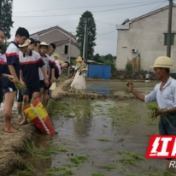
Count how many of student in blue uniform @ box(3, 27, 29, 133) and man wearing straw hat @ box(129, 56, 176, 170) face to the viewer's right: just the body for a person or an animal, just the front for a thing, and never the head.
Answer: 1

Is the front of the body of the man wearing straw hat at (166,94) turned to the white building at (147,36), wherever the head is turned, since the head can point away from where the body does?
no

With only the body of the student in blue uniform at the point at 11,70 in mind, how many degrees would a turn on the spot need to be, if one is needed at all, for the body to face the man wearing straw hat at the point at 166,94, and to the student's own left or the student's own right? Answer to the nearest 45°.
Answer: approximately 45° to the student's own right

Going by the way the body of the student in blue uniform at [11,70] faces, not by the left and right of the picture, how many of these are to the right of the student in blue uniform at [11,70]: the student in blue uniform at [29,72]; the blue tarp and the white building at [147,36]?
0

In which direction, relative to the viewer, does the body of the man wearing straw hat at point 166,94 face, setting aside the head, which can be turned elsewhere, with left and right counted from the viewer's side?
facing the viewer and to the left of the viewer

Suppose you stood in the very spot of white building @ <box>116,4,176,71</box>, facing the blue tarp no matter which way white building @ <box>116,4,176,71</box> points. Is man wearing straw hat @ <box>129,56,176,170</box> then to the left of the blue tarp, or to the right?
left

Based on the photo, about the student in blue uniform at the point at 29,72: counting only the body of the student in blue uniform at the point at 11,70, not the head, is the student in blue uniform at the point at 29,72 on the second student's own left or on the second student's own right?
on the second student's own left

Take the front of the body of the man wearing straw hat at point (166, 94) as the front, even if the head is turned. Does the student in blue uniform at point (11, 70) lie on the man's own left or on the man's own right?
on the man's own right

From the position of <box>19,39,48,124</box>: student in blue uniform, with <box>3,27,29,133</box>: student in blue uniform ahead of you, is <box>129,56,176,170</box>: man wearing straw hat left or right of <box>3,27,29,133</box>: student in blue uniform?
left

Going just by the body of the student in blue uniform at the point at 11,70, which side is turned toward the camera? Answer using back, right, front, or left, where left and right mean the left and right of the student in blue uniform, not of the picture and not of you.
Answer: right

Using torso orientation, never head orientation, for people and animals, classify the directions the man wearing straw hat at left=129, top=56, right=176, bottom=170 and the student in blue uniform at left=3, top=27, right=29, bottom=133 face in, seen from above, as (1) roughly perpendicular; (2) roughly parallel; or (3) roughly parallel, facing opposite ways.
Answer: roughly parallel, facing opposite ways

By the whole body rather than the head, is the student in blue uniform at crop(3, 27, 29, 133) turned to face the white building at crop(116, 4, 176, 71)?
no
